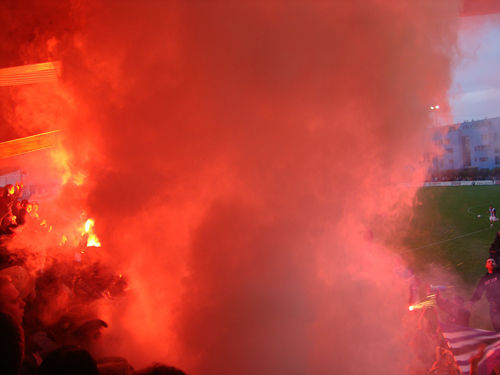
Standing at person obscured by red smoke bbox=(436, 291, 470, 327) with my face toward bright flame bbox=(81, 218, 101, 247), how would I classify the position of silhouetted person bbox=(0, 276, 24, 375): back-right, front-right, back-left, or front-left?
front-left

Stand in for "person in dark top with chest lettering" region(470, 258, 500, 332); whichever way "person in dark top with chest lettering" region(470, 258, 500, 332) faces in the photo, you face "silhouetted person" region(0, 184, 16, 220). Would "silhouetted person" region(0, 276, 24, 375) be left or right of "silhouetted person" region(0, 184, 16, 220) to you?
left
